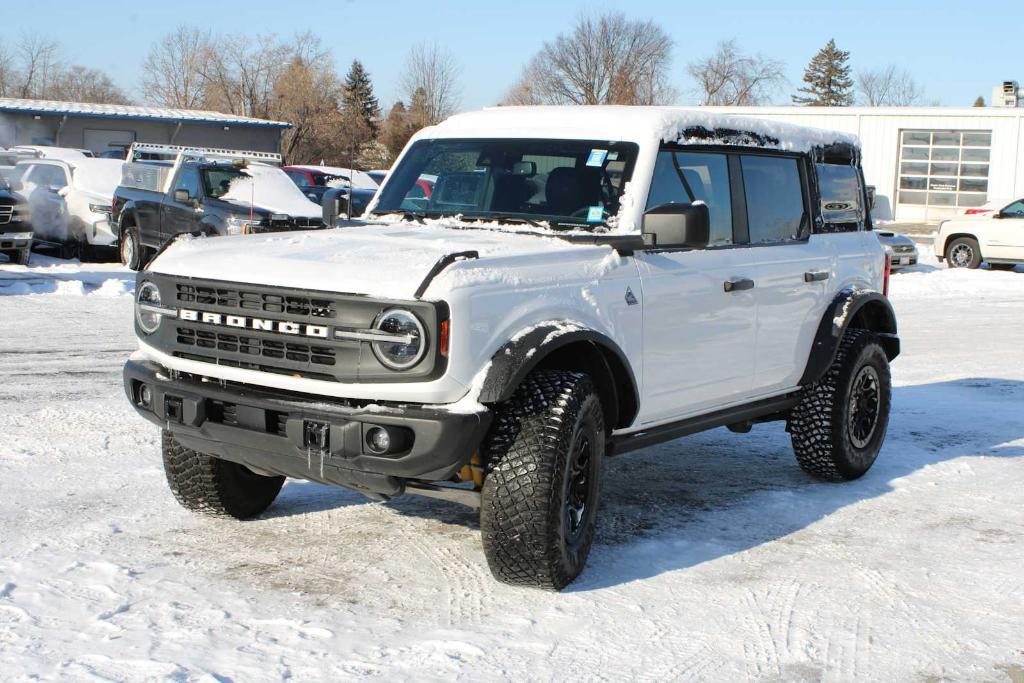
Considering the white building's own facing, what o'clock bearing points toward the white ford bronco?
The white ford bronco is roughly at 12 o'clock from the white building.

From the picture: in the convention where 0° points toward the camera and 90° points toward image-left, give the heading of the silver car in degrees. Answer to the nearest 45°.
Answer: approximately 315°

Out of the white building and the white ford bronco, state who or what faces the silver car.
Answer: the white building

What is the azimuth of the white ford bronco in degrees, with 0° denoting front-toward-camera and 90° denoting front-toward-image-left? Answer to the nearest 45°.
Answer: approximately 45°

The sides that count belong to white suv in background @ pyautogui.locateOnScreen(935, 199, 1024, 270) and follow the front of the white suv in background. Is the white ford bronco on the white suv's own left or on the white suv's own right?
on the white suv's own left

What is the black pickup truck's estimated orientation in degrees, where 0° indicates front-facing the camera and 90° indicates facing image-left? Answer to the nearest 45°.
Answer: approximately 315°

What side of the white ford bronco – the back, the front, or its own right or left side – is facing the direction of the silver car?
back

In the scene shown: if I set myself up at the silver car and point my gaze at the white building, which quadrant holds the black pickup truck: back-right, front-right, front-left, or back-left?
back-left

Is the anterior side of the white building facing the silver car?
yes

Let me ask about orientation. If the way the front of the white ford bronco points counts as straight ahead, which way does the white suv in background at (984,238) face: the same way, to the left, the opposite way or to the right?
to the right

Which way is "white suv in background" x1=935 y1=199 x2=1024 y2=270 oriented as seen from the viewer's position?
to the viewer's left
